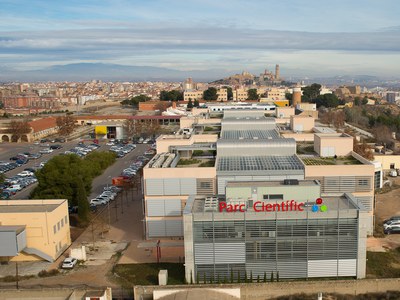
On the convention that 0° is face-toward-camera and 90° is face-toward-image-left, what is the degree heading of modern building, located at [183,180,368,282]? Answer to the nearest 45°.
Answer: approximately 0°
